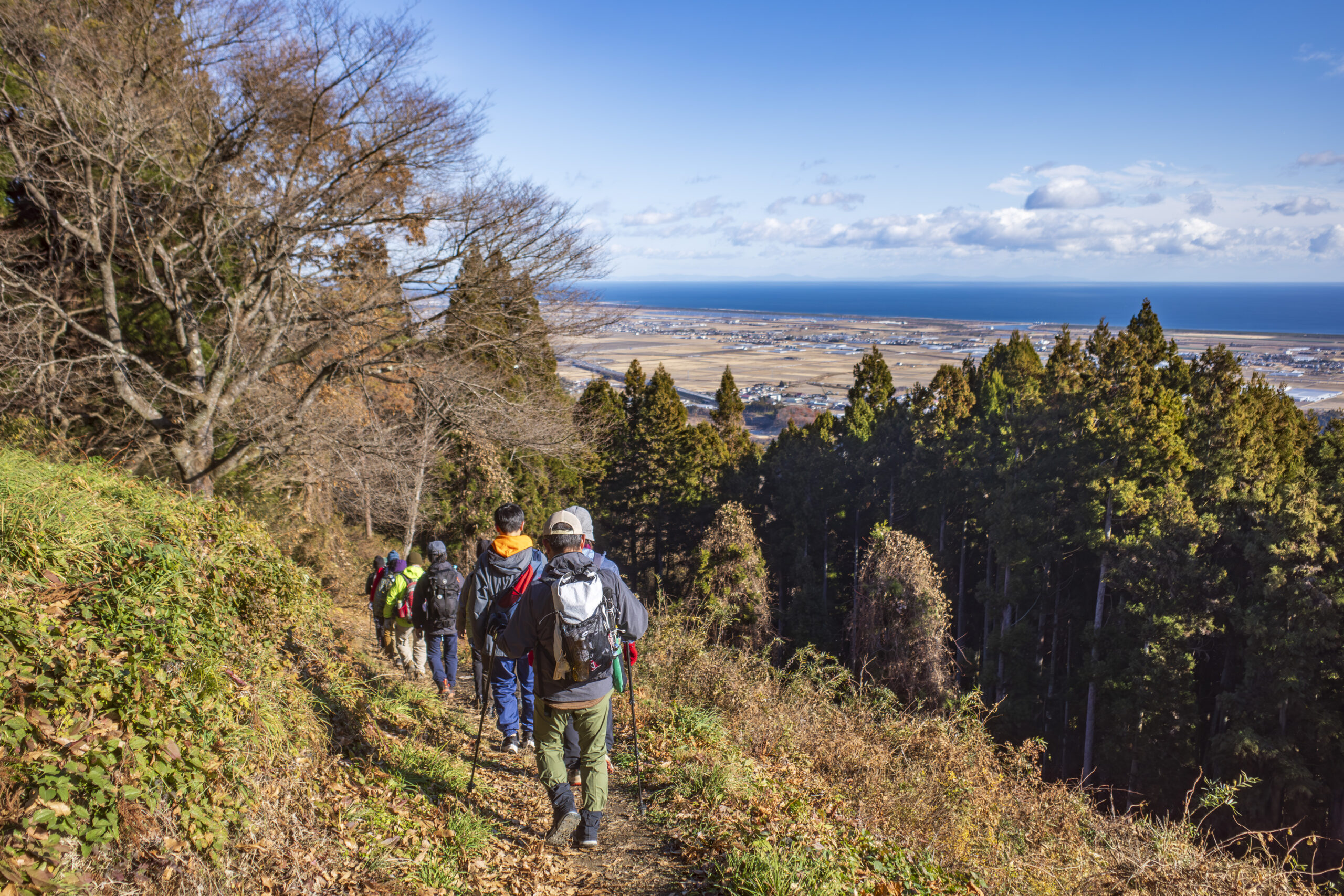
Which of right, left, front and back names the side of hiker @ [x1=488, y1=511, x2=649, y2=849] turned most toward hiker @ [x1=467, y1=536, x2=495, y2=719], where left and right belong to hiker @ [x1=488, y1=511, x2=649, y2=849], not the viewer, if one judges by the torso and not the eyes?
front

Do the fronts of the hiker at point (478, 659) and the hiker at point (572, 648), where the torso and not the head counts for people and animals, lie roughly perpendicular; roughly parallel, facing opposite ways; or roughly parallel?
roughly parallel

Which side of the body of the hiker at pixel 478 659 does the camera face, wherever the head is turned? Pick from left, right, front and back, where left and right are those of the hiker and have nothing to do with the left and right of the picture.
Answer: back

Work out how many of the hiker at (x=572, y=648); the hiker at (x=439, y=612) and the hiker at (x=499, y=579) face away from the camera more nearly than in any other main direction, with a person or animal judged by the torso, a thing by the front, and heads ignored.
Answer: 3

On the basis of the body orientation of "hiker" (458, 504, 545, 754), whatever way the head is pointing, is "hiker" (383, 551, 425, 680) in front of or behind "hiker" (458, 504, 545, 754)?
in front

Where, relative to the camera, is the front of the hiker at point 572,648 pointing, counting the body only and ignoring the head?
away from the camera

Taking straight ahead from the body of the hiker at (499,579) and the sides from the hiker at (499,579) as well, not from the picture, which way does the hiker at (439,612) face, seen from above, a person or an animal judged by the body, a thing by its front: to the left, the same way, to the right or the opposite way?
the same way

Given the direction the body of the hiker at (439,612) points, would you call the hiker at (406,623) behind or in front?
in front

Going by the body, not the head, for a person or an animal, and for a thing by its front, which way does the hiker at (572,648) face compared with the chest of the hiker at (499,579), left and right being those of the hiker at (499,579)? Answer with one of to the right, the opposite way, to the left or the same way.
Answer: the same way

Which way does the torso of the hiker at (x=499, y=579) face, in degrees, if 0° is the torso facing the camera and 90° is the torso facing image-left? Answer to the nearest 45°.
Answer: approximately 180°

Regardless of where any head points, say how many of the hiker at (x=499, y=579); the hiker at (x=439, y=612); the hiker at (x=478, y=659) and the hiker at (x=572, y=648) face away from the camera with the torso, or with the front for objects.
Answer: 4

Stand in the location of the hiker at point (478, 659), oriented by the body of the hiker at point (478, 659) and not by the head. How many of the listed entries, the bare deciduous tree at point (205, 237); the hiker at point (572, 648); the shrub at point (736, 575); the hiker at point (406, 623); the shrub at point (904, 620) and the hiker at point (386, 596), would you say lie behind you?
1

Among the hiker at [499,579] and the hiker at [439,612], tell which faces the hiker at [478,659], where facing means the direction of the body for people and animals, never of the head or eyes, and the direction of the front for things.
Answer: the hiker at [499,579]

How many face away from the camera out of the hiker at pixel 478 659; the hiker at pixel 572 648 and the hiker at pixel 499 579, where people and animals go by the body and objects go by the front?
3

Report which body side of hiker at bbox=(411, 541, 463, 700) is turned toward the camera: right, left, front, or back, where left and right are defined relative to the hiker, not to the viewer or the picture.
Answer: back
